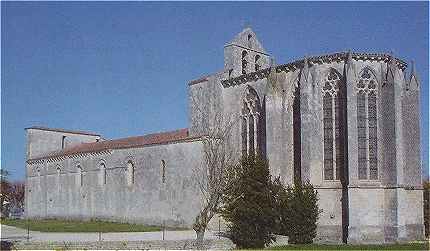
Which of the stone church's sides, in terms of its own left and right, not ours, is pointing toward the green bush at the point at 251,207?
left

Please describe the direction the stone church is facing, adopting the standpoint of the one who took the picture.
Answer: facing away from the viewer and to the left of the viewer

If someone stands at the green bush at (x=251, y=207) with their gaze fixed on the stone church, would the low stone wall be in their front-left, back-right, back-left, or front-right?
back-left

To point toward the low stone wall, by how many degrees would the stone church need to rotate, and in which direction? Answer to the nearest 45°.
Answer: approximately 90° to its left
